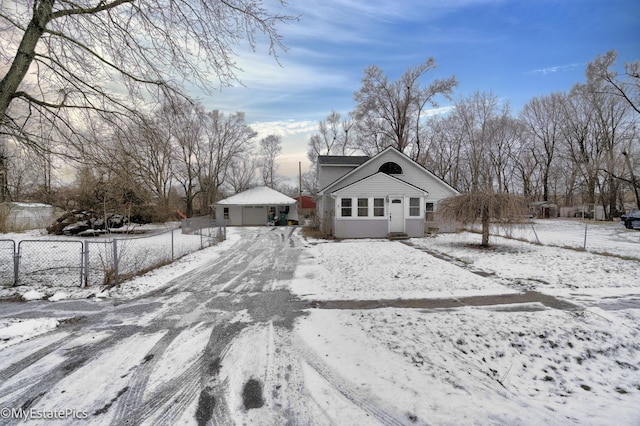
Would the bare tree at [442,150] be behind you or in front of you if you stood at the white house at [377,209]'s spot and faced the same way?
behind

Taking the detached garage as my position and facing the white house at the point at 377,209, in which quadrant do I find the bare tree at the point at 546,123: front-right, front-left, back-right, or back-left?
front-left

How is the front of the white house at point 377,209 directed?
toward the camera

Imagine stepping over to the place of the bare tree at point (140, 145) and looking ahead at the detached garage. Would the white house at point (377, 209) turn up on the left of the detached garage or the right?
right

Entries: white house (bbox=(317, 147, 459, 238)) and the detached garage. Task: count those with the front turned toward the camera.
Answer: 2

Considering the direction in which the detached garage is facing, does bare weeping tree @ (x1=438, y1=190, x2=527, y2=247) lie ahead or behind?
ahead

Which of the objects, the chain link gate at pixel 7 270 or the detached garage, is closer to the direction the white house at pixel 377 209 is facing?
the chain link gate

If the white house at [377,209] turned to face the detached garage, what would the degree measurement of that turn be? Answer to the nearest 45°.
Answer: approximately 135° to its right

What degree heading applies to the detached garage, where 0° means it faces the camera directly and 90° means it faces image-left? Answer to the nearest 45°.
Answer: approximately 0°

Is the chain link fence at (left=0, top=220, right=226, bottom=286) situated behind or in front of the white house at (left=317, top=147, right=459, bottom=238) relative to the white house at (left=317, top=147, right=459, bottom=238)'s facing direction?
in front

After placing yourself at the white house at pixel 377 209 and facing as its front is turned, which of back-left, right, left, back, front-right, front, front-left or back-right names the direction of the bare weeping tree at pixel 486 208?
front-left

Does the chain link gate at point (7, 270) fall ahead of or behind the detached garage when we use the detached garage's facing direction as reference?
ahead

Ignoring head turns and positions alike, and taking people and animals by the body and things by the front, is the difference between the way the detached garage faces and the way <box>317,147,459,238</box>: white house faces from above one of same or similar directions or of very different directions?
same or similar directions
